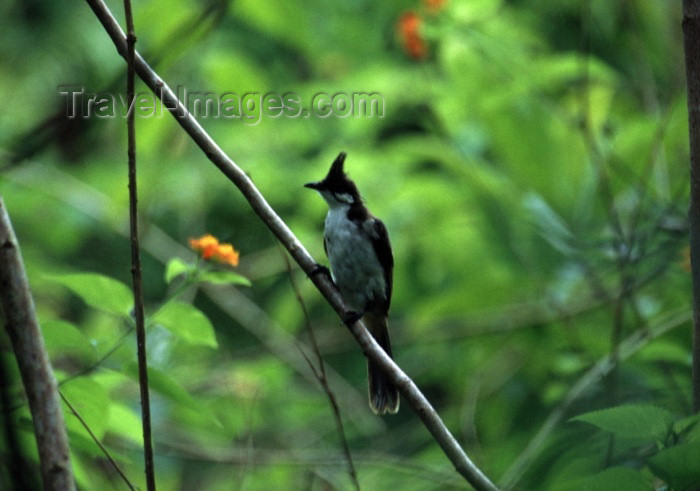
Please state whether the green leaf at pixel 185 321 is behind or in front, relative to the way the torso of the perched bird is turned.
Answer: in front

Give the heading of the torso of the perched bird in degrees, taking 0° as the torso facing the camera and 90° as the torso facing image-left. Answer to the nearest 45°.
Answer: approximately 45°

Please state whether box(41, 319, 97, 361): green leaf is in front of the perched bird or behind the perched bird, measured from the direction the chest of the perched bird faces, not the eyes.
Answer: in front
